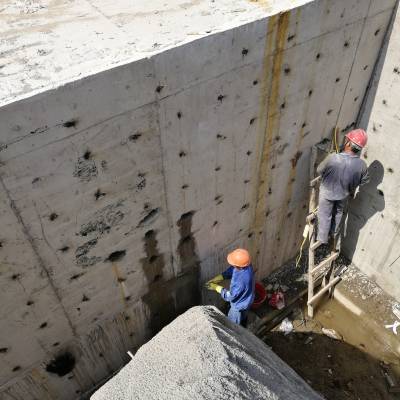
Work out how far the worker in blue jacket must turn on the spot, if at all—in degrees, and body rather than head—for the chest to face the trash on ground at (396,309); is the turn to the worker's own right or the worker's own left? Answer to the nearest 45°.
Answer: approximately 180°

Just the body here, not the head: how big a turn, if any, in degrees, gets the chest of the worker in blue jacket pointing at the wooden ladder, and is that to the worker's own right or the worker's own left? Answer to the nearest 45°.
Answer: approximately 135° to the worker's own right

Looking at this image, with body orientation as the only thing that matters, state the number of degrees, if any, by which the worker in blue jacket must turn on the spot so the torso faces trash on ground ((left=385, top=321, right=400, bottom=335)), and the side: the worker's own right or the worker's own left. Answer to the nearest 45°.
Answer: approximately 180°

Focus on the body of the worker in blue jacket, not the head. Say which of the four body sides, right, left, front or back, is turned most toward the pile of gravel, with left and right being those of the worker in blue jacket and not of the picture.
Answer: left

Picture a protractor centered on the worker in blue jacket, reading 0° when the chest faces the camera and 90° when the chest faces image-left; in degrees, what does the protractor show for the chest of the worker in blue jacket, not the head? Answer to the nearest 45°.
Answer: approximately 90°
